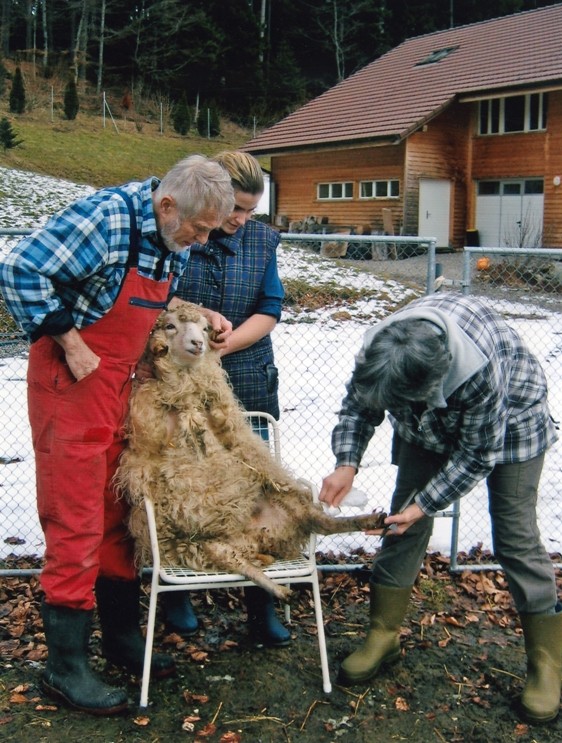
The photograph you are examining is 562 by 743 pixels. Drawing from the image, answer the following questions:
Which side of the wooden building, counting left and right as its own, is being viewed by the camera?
front

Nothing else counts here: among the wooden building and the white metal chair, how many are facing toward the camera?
2

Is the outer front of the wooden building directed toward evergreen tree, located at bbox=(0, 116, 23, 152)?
no

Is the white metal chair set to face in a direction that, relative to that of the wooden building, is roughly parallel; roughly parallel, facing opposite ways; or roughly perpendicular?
roughly parallel

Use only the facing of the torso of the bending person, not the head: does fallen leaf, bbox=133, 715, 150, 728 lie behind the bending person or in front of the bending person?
in front

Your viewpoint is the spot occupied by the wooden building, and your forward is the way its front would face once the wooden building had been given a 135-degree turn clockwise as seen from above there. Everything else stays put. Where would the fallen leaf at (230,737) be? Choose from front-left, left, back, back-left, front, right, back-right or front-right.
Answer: back-left

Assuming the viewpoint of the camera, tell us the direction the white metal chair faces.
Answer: facing the viewer

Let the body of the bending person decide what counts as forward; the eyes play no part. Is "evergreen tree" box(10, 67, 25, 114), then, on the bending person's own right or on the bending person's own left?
on the bending person's own right

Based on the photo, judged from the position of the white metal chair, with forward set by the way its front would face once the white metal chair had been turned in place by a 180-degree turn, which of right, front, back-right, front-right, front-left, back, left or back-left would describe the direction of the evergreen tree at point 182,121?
front

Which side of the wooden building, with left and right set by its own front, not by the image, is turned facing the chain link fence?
front

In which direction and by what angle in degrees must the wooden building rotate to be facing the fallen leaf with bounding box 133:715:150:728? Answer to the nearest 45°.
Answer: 0° — it already faces it

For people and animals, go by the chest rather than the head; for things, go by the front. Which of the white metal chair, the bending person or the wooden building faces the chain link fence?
the wooden building
